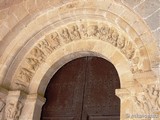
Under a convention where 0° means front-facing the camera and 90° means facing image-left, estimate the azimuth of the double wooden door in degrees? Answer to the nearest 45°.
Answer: approximately 0°
